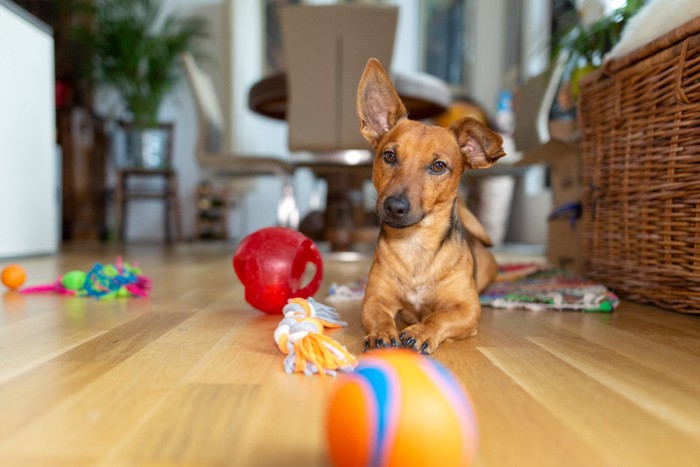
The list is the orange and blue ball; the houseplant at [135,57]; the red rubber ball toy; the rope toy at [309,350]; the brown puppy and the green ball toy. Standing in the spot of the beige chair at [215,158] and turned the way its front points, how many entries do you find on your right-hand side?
5

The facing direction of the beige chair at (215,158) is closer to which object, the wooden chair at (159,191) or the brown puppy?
the brown puppy

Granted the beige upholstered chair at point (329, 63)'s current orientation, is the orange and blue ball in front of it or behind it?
behind

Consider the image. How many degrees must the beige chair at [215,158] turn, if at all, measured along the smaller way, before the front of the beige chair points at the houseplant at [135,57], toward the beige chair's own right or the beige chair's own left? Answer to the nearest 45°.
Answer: approximately 135° to the beige chair's own left

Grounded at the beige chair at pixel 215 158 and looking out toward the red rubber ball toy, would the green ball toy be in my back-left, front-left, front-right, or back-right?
front-right

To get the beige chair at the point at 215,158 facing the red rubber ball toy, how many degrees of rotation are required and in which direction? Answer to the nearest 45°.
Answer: approximately 90° to its right

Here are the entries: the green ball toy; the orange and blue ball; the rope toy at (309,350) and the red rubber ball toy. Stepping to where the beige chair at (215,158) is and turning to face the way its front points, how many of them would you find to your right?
4

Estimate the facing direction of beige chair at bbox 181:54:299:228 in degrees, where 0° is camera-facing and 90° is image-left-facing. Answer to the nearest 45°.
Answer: approximately 270°

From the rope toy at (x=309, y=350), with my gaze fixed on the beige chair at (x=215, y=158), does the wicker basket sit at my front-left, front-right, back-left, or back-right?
front-right

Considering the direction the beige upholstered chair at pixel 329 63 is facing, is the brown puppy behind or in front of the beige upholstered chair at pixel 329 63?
behind

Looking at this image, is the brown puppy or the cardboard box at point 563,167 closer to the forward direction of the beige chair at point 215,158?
the cardboard box

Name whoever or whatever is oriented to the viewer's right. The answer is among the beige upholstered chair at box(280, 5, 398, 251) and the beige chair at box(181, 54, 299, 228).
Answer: the beige chair at box(181, 54, 299, 228)

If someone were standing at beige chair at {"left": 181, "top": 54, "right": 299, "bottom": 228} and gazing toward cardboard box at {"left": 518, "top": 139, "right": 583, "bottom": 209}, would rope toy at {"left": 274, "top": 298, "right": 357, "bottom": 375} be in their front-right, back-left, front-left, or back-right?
front-right

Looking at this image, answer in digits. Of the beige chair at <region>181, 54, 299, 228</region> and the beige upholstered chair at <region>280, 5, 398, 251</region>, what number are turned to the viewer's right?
1

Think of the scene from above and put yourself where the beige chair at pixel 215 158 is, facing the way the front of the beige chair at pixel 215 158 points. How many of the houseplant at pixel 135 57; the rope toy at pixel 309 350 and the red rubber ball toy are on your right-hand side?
2

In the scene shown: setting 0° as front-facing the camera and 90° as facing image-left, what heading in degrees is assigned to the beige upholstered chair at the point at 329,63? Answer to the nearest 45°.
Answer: approximately 180°

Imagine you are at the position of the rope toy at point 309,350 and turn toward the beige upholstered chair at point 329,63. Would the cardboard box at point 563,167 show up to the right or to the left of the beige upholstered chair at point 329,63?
right

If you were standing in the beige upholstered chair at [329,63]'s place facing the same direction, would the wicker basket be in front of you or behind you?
behind

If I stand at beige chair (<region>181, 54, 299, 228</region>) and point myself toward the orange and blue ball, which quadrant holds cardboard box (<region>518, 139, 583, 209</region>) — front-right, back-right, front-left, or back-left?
front-left

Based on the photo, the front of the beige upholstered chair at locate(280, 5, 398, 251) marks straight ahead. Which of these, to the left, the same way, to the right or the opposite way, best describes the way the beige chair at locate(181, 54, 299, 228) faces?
to the right
